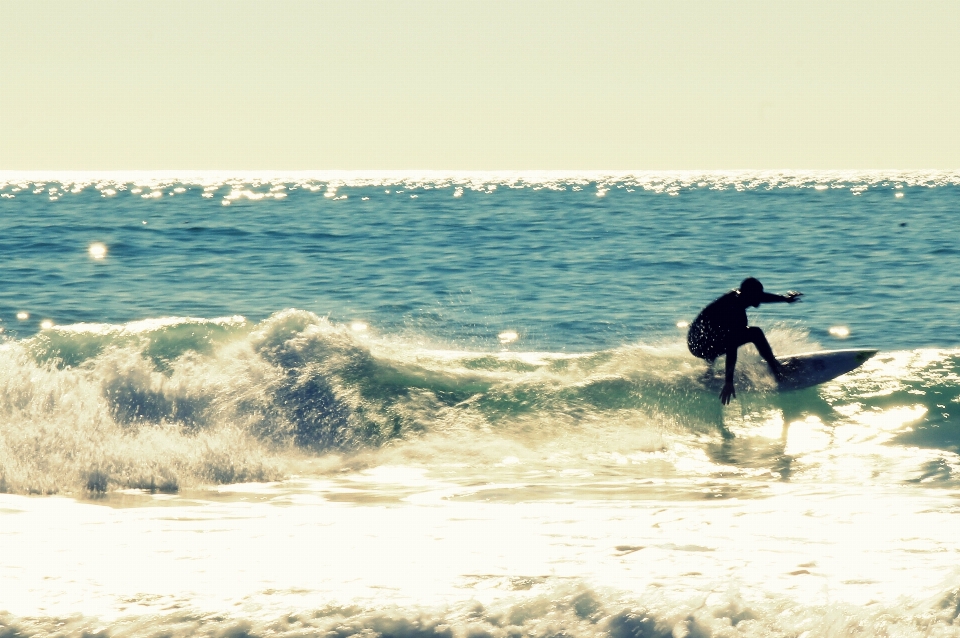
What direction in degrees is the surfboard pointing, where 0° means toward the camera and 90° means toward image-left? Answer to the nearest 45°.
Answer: approximately 270°

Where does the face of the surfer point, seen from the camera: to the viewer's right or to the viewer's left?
to the viewer's right
